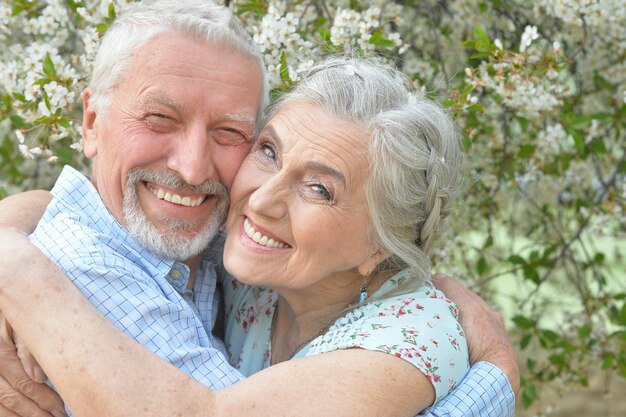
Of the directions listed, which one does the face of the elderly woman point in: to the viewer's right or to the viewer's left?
to the viewer's left

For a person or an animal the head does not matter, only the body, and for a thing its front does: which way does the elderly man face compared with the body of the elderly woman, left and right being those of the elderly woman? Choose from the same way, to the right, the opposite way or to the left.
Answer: to the left

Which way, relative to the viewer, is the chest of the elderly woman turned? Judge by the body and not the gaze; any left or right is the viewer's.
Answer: facing the viewer and to the left of the viewer

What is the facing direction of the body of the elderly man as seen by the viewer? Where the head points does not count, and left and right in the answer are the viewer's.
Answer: facing the viewer and to the right of the viewer
